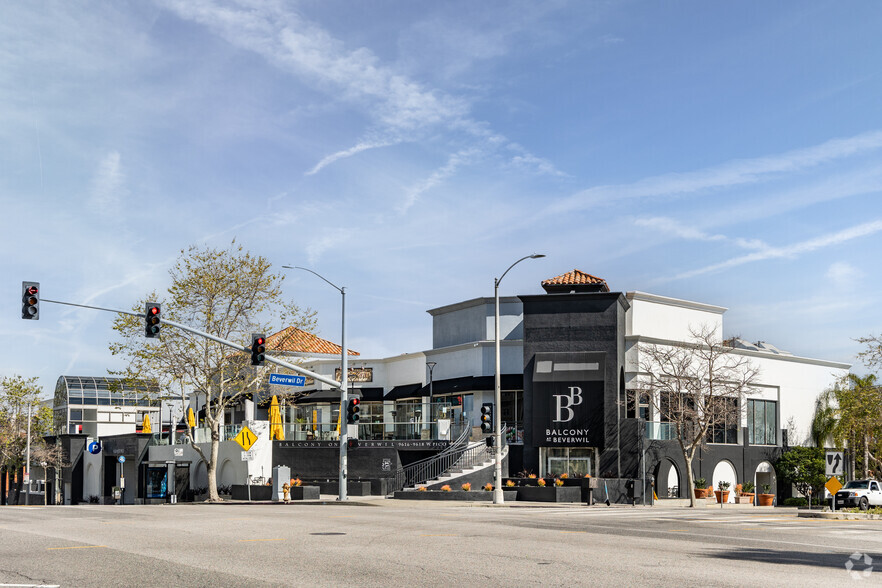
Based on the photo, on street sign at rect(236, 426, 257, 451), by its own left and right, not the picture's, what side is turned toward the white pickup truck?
left

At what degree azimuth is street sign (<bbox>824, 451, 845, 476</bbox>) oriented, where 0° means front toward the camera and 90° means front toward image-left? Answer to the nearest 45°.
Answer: approximately 0°

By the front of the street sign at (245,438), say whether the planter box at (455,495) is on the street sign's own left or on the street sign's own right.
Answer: on the street sign's own left

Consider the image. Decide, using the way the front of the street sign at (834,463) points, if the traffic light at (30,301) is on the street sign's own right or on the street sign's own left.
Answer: on the street sign's own right

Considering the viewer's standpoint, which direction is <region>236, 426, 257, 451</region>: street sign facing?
facing the viewer

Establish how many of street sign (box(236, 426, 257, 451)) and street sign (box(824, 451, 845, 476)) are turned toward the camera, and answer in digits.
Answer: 2

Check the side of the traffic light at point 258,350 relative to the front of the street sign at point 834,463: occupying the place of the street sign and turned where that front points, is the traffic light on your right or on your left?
on your right

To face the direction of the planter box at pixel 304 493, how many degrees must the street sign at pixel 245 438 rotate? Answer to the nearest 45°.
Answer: approximately 90° to its left
